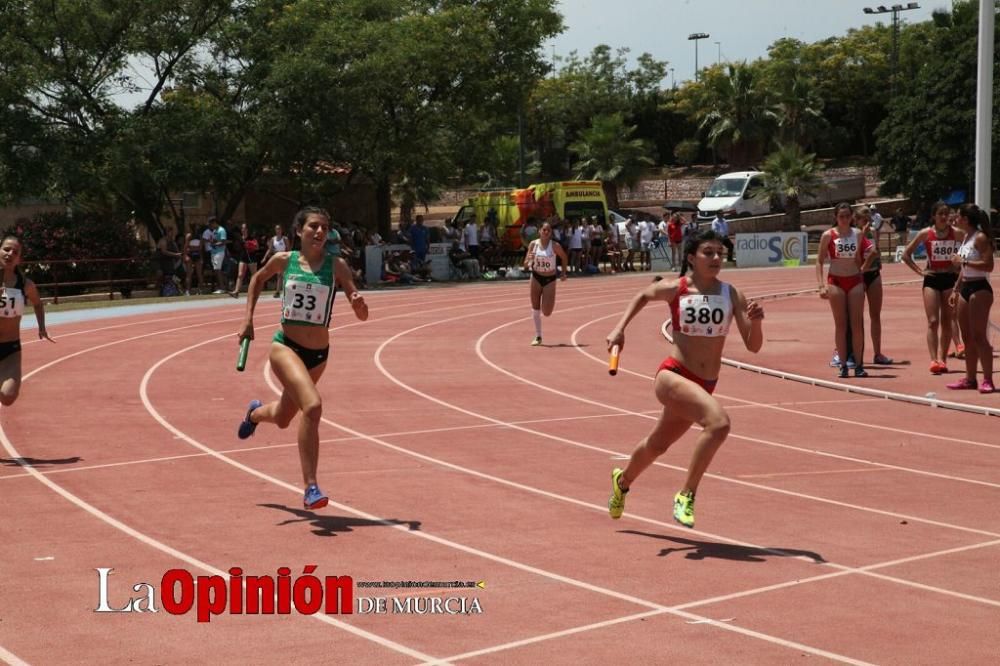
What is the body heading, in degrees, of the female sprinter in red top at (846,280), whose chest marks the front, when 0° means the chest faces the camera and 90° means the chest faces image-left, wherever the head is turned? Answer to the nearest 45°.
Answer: approximately 0°

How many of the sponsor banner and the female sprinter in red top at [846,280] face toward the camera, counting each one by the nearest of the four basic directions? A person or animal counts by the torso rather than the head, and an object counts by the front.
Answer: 2

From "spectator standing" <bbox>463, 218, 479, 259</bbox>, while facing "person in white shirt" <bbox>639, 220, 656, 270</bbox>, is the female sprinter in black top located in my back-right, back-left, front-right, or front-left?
back-right

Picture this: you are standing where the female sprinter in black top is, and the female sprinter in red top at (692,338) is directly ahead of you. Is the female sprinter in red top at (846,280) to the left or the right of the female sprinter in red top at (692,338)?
left

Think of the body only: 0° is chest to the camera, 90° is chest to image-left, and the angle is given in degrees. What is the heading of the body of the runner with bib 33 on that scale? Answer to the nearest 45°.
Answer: approximately 315°

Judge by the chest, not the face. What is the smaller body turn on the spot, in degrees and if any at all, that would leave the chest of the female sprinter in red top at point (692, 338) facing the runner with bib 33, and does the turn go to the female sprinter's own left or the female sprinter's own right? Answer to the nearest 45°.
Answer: approximately 135° to the female sprinter's own right

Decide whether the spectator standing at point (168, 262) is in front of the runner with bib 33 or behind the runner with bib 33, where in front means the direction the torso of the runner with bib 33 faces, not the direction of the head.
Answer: behind

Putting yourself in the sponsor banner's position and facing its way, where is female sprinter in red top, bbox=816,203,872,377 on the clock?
The female sprinter in red top is roughly at 12 o'clock from the sponsor banner.

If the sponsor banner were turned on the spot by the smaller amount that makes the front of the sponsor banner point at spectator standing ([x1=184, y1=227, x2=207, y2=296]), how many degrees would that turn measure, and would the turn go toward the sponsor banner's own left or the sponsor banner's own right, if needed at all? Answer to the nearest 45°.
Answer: approximately 45° to the sponsor banner's own right
